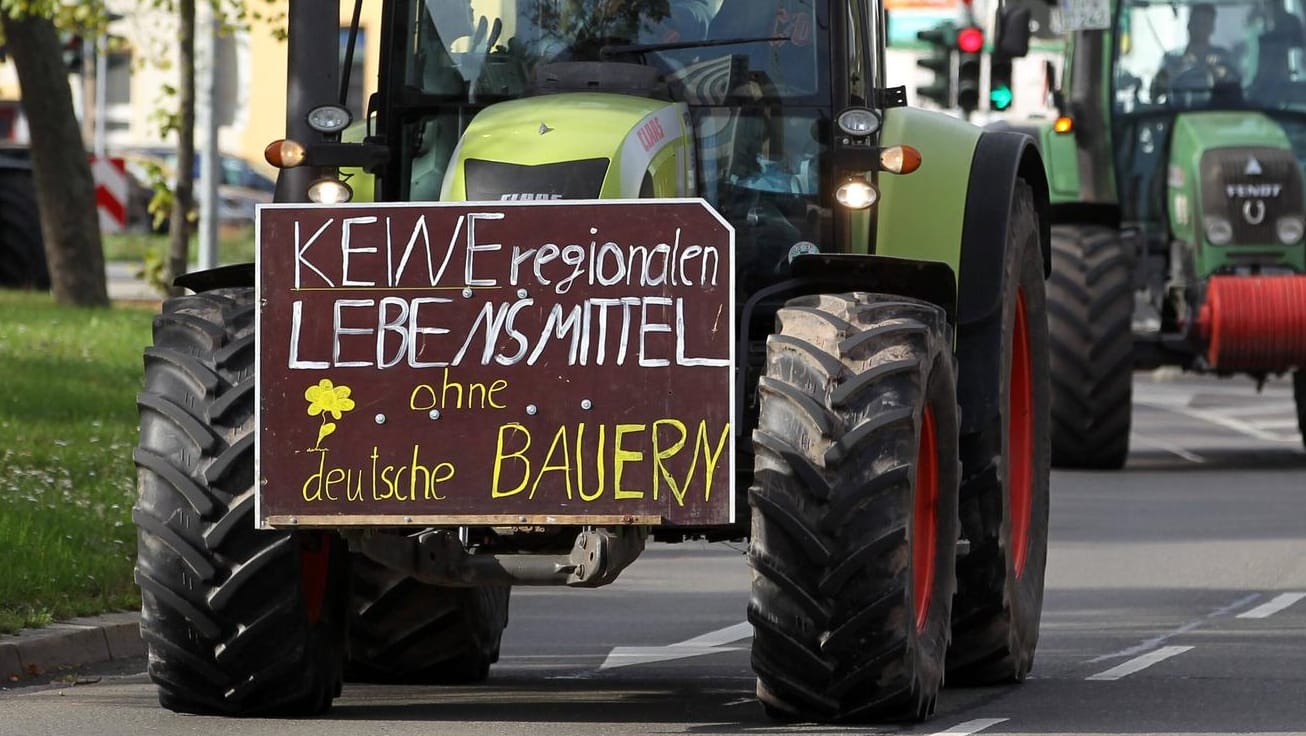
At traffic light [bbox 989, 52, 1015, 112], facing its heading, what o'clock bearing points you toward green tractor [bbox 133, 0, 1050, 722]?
The green tractor is roughly at 12 o'clock from the traffic light.

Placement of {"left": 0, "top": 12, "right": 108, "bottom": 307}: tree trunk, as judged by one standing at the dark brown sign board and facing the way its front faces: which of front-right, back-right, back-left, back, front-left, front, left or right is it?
back

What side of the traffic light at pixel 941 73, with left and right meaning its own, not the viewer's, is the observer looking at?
left

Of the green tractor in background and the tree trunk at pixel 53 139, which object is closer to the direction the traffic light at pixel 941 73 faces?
the tree trunk

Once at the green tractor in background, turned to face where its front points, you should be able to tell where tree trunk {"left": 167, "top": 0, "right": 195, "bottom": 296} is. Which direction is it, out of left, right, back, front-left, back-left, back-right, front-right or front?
back-right

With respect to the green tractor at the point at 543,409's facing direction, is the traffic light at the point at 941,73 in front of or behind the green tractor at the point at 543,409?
behind
